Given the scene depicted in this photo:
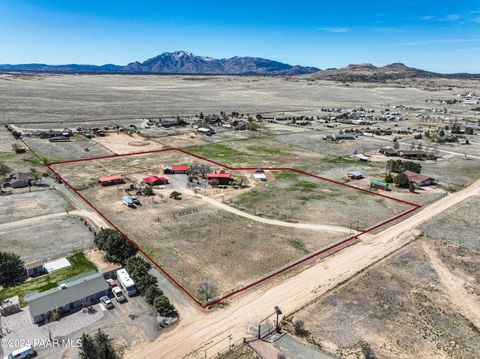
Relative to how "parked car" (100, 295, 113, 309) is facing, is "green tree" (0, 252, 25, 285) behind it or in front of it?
behind

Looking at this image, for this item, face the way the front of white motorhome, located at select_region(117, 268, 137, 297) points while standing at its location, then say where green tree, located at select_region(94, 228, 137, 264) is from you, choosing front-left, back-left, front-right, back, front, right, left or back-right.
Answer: back-left

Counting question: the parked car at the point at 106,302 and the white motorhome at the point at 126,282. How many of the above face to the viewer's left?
0

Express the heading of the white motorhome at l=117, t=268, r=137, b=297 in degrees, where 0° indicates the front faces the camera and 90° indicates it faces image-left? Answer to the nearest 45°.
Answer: approximately 315°

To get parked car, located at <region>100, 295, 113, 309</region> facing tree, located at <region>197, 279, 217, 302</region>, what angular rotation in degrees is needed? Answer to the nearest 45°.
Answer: approximately 45° to its left

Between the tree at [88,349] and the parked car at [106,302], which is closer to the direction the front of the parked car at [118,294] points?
the tree

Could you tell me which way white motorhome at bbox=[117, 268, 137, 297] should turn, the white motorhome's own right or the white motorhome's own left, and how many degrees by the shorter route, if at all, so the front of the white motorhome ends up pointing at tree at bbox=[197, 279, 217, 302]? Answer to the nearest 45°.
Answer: approximately 45° to the white motorhome's own left

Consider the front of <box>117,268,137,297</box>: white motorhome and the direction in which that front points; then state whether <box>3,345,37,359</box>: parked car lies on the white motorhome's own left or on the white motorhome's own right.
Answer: on the white motorhome's own right
